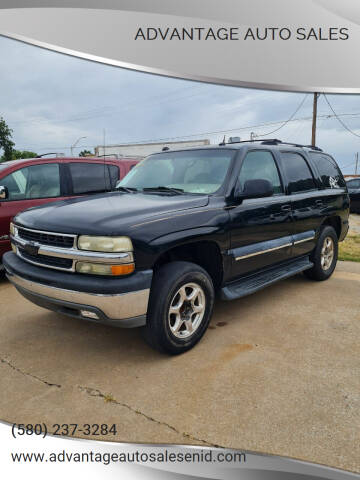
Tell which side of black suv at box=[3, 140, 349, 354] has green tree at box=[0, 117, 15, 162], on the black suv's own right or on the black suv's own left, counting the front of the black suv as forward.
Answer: on the black suv's own right

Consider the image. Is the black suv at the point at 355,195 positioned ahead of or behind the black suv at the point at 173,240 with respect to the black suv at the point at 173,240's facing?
behind

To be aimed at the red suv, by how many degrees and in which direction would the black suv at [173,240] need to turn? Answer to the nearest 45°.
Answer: approximately 90° to its right

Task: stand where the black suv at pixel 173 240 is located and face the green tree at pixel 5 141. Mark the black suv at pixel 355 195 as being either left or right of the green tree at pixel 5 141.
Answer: right

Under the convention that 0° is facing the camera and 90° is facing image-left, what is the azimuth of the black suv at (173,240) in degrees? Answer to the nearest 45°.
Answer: approximately 45°
